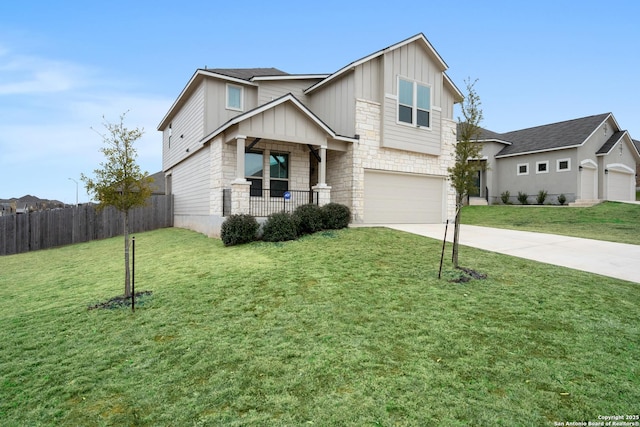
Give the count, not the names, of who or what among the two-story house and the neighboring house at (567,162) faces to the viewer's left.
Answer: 0

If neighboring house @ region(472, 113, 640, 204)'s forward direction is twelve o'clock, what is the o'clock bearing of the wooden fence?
The wooden fence is roughly at 3 o'clock from the neighboring house.

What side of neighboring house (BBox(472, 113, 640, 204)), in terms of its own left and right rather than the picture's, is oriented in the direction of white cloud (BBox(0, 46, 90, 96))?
back

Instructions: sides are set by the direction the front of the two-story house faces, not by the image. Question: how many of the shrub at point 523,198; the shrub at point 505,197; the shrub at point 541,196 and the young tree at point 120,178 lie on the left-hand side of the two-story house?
3

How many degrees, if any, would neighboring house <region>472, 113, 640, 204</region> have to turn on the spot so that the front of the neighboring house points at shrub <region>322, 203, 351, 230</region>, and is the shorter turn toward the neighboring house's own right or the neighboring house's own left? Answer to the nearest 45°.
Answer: approximately 45° to the neighboring house's own right

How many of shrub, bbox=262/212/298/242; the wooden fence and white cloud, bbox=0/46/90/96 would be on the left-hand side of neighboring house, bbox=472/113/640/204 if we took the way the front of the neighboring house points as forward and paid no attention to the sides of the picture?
0

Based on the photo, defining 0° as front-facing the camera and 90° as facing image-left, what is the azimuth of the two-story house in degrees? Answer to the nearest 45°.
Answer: approximately 315°

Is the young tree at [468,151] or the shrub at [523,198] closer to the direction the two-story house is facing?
the young tree

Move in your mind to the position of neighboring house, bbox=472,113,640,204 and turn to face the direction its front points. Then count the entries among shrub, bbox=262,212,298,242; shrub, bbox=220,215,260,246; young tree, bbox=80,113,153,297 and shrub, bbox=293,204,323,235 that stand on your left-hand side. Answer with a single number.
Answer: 0

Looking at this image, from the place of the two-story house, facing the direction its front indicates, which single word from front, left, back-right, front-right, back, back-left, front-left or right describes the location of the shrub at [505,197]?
left

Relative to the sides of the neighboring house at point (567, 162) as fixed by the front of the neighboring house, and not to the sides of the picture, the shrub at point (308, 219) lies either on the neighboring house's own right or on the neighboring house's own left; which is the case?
on the neighboring house's own right

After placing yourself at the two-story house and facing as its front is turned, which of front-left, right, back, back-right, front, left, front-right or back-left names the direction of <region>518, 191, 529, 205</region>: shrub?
left

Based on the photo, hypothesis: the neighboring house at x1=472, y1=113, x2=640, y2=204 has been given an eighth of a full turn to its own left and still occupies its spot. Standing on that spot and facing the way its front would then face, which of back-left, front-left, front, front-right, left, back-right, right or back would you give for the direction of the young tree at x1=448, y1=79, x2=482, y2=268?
right

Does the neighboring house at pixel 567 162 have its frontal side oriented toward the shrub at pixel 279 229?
no

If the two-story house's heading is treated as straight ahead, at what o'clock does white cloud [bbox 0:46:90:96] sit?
The white cloud is roughly at 5 o'clock from the two-story house.
